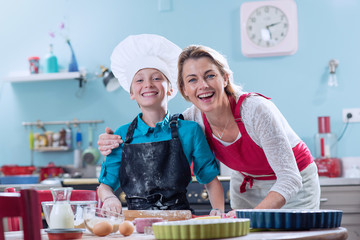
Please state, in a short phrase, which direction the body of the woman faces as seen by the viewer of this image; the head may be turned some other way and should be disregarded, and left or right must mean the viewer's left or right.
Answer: facing the viewer and to the left of the viewer

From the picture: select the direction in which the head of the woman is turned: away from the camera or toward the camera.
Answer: toward the camera

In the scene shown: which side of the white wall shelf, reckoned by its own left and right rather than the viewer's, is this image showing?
front

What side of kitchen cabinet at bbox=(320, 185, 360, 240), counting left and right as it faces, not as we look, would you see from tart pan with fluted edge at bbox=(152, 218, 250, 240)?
front

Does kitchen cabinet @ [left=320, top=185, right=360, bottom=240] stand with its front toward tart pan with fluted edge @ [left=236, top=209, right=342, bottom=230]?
yes

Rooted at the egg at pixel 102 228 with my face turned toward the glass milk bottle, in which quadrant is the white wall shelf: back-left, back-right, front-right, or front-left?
front-right

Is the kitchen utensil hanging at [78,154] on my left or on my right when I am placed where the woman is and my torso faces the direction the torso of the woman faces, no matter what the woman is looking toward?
on my right

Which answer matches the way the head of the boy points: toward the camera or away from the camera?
toward the camera

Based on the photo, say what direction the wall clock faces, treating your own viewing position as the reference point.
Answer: facing the viewer

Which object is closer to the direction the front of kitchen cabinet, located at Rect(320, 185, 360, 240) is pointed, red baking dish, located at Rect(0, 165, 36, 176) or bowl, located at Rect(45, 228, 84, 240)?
the bowl

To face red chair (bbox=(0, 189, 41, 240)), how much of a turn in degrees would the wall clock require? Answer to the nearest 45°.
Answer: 0° — it already faces it

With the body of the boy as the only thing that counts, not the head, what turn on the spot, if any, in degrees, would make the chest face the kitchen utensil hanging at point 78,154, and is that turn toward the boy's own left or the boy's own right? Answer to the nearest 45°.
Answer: approximately 180°

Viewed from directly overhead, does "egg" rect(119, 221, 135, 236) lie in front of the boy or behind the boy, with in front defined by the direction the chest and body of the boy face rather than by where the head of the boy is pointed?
in front

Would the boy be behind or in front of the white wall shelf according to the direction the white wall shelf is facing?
in front

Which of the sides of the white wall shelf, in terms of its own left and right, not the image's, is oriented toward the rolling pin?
front
